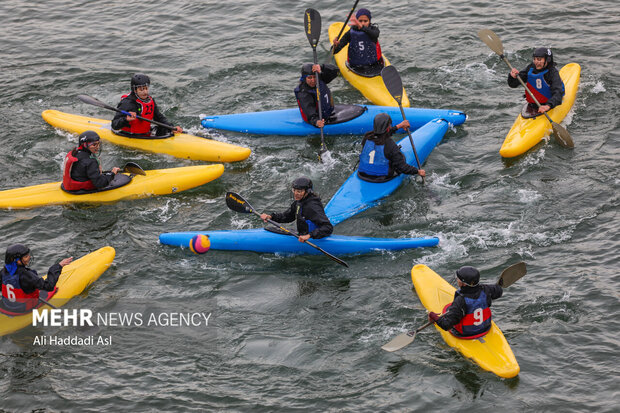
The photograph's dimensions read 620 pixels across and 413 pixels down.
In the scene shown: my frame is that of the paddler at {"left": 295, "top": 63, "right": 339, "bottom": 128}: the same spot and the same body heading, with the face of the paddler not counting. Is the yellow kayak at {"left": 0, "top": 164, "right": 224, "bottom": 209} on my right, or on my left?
on my right

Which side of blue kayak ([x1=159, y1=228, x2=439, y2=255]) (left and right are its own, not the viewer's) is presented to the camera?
left

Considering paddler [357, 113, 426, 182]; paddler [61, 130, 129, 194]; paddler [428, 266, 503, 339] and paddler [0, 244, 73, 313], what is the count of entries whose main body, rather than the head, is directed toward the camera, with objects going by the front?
0

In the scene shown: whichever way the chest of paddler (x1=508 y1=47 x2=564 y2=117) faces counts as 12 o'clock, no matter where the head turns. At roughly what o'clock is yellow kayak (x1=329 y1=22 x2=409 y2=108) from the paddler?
The yellow kayak is roughly at 2 o'clock from the paddler.

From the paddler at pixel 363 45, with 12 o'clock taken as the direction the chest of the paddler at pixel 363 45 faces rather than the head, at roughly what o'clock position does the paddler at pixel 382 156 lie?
the paddler at pixel 382 156 is roughly at 12 o'clock from the paddler at pixel 363 45.

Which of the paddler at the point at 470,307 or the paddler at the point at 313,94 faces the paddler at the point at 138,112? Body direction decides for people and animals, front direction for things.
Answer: the paddler at the point at 470,307

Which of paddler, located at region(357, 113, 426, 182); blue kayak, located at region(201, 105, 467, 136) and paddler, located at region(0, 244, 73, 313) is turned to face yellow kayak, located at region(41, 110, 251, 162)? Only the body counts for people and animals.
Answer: paddler, located at region(0, 244, 73, 313)

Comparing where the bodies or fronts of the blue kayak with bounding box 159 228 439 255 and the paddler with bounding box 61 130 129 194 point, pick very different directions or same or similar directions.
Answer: very different directions

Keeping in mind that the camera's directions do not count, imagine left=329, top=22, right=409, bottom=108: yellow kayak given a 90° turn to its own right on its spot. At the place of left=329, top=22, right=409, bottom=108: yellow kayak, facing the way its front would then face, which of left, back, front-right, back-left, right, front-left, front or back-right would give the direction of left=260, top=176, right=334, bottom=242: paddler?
front-left

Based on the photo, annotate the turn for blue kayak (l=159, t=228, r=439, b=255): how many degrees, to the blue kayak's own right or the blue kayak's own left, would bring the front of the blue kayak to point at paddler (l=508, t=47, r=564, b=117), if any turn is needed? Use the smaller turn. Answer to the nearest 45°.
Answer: approximately 135° to the blue kayak's own right

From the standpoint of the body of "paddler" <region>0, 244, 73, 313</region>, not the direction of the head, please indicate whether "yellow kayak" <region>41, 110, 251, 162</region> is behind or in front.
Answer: in front

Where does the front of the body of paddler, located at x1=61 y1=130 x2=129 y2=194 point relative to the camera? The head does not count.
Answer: to the viewer's right

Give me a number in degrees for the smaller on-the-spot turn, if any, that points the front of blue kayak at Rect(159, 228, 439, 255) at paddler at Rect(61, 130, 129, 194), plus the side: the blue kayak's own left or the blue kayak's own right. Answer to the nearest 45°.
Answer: approximately 45° to the blue kayak's own right

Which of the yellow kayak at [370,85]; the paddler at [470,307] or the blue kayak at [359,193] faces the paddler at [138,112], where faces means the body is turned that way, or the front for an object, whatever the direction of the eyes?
the paddler at [470,307]

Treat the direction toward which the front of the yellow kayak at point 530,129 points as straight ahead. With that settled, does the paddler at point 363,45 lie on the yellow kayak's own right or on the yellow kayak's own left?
on the yellow kayak's own right

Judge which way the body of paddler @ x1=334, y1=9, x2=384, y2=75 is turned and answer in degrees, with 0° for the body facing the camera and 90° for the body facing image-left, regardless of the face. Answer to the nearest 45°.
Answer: approximately 0°

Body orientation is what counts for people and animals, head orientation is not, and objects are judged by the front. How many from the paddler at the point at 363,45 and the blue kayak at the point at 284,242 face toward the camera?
1

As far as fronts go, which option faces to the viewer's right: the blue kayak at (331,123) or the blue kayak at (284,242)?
the blue kayak at (331,123)

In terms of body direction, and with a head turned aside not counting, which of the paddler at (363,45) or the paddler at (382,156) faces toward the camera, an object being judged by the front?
the paddler at (363,45)

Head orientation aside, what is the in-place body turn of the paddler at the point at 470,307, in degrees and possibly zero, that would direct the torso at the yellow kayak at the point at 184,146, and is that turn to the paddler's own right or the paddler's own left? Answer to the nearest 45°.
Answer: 0° — they already face it
